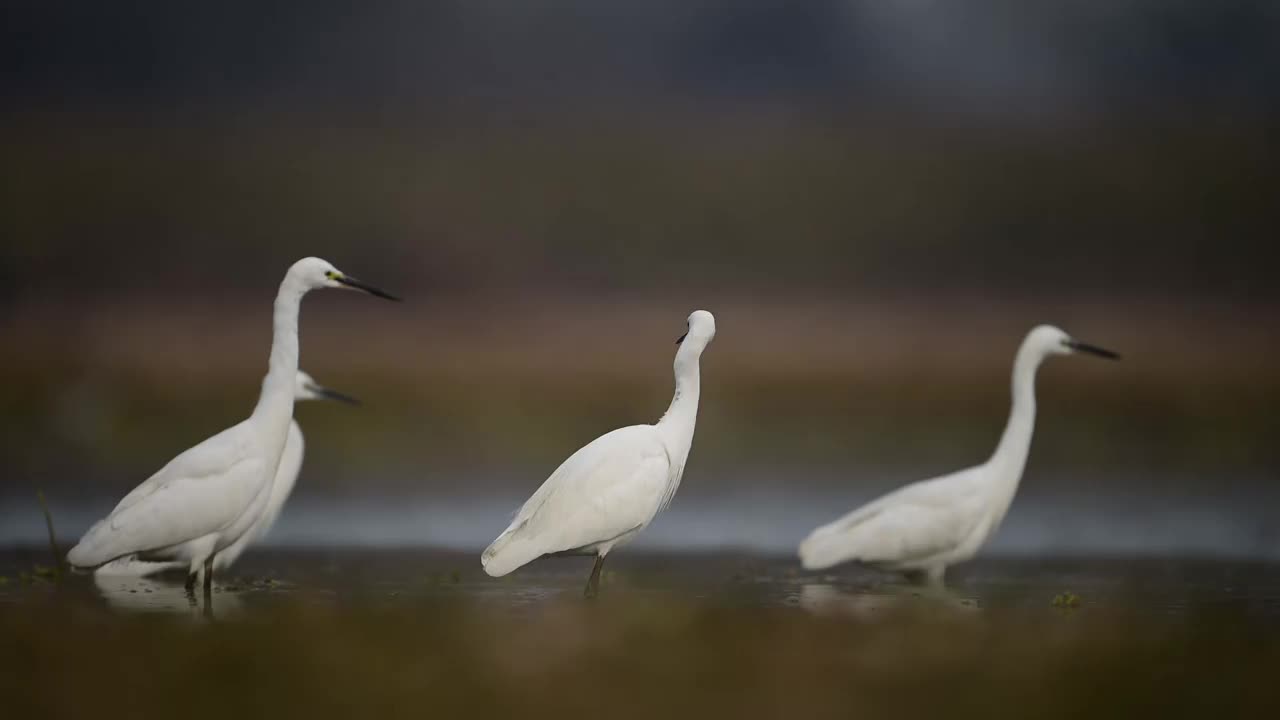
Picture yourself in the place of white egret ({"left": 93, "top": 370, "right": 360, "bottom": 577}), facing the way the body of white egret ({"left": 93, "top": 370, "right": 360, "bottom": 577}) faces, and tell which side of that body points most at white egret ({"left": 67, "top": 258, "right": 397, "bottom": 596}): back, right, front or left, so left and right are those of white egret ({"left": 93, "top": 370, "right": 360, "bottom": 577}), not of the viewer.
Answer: right

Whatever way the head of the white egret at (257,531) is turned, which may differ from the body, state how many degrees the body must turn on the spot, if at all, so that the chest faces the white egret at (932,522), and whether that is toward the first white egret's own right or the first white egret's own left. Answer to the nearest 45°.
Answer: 0° — it already faces it

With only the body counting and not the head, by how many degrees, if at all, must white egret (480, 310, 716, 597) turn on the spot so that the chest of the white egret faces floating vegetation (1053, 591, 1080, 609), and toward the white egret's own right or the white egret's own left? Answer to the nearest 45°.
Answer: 0° — it already faces it

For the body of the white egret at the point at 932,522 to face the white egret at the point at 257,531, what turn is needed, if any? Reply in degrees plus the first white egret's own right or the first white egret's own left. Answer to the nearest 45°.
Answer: approximately 180°

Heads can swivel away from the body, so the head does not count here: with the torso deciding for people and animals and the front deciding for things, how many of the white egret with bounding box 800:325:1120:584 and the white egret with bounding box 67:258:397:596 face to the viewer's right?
2

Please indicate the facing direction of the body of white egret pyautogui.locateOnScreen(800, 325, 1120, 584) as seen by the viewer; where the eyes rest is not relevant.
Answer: to the viewer's right

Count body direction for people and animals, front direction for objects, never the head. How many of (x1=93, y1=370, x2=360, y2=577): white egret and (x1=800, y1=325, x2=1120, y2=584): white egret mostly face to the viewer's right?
2

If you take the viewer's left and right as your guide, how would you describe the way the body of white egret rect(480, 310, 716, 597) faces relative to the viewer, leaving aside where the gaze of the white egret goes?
facing to the right of the viewer

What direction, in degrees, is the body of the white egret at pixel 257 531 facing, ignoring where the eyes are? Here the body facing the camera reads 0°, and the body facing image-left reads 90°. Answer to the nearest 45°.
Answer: approximately 270°

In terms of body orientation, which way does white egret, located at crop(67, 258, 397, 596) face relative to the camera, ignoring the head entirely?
to the viewer's right
